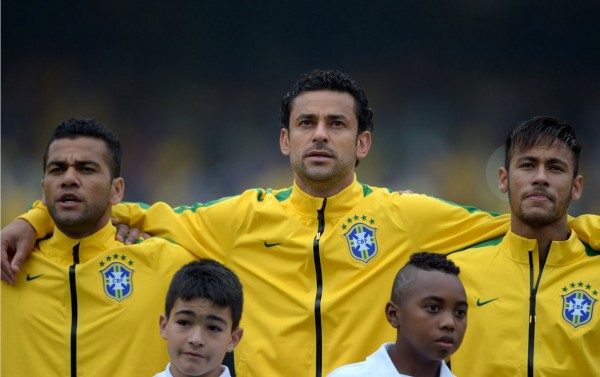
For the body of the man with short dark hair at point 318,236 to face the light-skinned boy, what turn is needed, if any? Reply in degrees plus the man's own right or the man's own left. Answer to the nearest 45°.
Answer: approximately 45° to the man's own right

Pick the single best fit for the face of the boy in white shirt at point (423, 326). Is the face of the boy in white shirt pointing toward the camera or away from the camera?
toward the camera

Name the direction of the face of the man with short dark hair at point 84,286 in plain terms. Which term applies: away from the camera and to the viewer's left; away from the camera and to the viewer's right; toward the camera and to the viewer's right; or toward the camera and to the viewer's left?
toward the camera and to the viewer's left

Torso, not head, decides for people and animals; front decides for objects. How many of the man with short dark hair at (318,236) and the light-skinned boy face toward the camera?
2

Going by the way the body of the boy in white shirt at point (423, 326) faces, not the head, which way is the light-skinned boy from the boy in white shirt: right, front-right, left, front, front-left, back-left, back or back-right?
back-right

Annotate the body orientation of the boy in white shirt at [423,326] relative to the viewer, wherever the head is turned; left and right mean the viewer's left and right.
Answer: facing the viewer and to the right of the viewer

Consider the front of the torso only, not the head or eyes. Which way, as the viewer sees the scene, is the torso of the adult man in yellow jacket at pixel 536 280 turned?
toward the camera

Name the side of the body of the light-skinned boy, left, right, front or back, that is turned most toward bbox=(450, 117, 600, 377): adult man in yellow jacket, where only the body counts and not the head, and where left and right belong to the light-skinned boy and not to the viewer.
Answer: left

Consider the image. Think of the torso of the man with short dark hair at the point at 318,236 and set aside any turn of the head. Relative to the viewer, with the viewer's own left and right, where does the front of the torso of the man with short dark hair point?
facing the viewer

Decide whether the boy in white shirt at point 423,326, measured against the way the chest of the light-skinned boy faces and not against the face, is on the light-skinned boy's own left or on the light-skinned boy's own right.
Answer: on the light-skinned boy's own left

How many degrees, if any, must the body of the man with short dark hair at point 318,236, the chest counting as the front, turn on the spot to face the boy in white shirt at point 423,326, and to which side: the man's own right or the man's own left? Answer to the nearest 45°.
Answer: approximately 45° to the man's own left

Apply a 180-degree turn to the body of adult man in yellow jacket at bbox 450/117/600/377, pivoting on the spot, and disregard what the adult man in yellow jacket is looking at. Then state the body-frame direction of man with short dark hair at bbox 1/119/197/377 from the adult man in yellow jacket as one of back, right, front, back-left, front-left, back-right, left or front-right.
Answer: left
